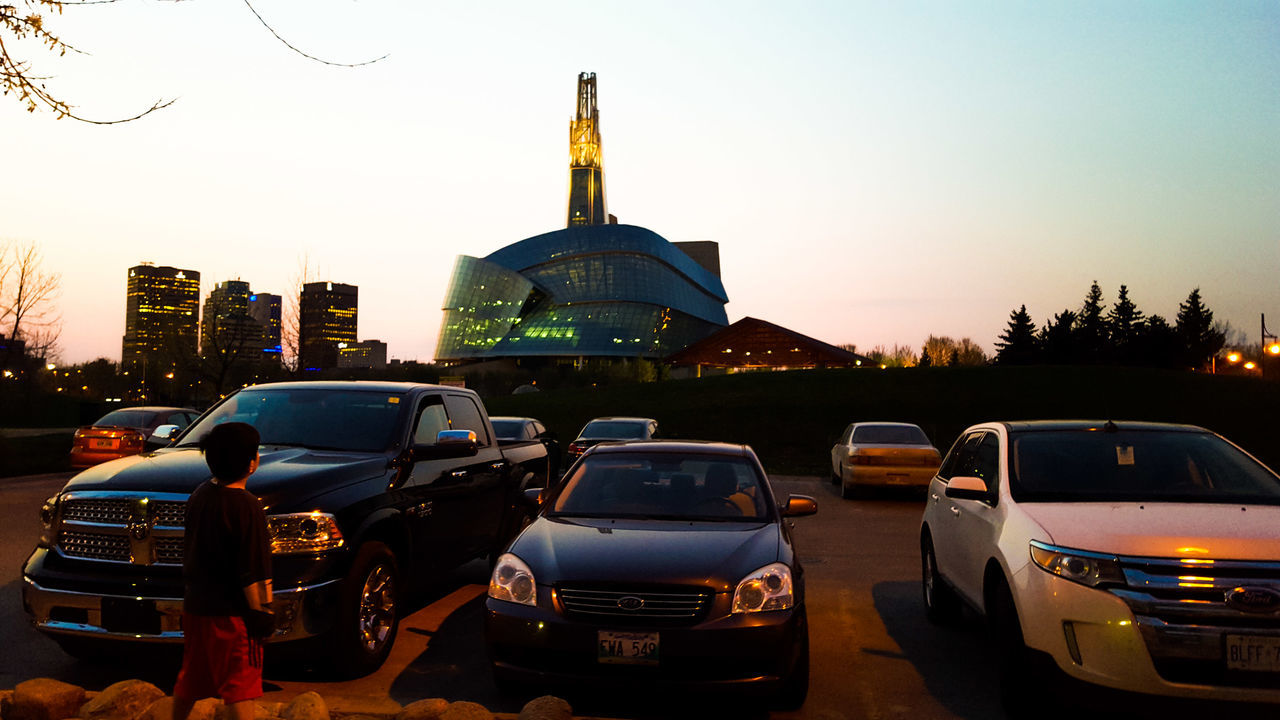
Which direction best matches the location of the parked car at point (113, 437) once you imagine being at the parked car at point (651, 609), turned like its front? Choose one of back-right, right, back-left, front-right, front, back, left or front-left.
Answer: back-right

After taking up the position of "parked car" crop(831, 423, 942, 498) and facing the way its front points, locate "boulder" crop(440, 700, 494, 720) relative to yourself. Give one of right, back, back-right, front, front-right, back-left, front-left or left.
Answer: back

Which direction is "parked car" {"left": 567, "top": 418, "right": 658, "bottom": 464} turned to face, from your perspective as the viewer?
facing away from the viewer and to the right of the viewer

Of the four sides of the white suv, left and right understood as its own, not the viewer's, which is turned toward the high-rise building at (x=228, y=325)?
back

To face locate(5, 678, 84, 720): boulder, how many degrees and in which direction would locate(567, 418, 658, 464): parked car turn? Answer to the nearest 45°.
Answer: approximately 135° to its right

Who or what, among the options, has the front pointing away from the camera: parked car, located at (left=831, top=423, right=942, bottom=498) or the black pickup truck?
the parked car

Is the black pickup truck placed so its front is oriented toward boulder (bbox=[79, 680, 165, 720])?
yes

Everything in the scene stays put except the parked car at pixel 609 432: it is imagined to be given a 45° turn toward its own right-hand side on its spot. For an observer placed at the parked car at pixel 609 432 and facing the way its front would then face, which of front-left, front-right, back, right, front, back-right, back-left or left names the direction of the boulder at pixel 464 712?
right

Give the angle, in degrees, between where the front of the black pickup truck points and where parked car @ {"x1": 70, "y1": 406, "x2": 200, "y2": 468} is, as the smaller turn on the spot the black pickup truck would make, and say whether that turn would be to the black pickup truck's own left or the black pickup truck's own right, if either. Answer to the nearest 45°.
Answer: approximately 135° to the black pickup truck's own right

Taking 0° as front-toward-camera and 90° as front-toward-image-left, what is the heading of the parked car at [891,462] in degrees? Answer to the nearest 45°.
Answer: approximately 180°
